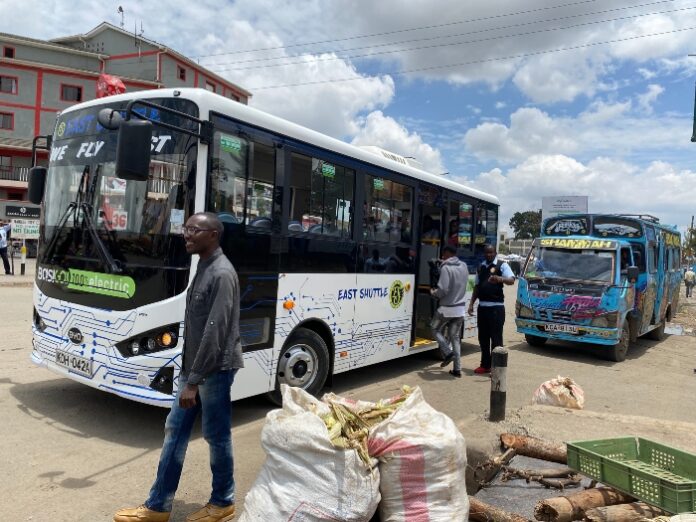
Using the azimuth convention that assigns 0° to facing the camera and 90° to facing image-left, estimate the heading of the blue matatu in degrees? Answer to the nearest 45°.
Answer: approximately 45°

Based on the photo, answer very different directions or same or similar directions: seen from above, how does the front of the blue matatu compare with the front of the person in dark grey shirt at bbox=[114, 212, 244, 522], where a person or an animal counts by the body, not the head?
same or similar directions

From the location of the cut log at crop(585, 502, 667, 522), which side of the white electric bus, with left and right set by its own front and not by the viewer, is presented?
left

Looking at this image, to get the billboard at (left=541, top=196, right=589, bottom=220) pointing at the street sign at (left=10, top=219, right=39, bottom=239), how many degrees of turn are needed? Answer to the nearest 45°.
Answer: approximately 45° to its right

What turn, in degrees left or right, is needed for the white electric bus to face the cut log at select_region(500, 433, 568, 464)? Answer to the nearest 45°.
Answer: approximately 90° to its left

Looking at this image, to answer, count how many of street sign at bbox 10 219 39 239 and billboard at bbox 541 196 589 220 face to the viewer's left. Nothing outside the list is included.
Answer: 0

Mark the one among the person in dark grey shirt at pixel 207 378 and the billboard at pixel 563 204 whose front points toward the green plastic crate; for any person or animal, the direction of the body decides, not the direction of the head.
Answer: the billboard

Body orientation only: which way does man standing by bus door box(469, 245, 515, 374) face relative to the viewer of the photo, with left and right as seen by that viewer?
facing the viewer and to the left of the viewer

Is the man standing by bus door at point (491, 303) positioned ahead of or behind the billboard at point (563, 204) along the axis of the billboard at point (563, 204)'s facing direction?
ahead

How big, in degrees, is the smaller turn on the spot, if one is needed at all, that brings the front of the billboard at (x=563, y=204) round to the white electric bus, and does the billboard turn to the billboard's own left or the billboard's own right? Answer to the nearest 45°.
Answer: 0° — it already faces it

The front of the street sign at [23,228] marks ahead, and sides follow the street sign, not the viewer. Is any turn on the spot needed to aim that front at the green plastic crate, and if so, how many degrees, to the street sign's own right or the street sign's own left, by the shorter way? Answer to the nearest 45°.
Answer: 0° — it already faces it

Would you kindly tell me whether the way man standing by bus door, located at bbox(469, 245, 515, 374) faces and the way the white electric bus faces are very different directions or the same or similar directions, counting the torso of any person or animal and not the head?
same or similar directions

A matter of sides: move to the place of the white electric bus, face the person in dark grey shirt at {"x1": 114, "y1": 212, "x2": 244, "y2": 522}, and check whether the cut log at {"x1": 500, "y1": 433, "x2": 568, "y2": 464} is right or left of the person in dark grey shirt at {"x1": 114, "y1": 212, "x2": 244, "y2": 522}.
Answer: left

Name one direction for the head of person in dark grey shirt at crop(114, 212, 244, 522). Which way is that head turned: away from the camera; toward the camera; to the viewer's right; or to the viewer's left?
to the viewer's left
